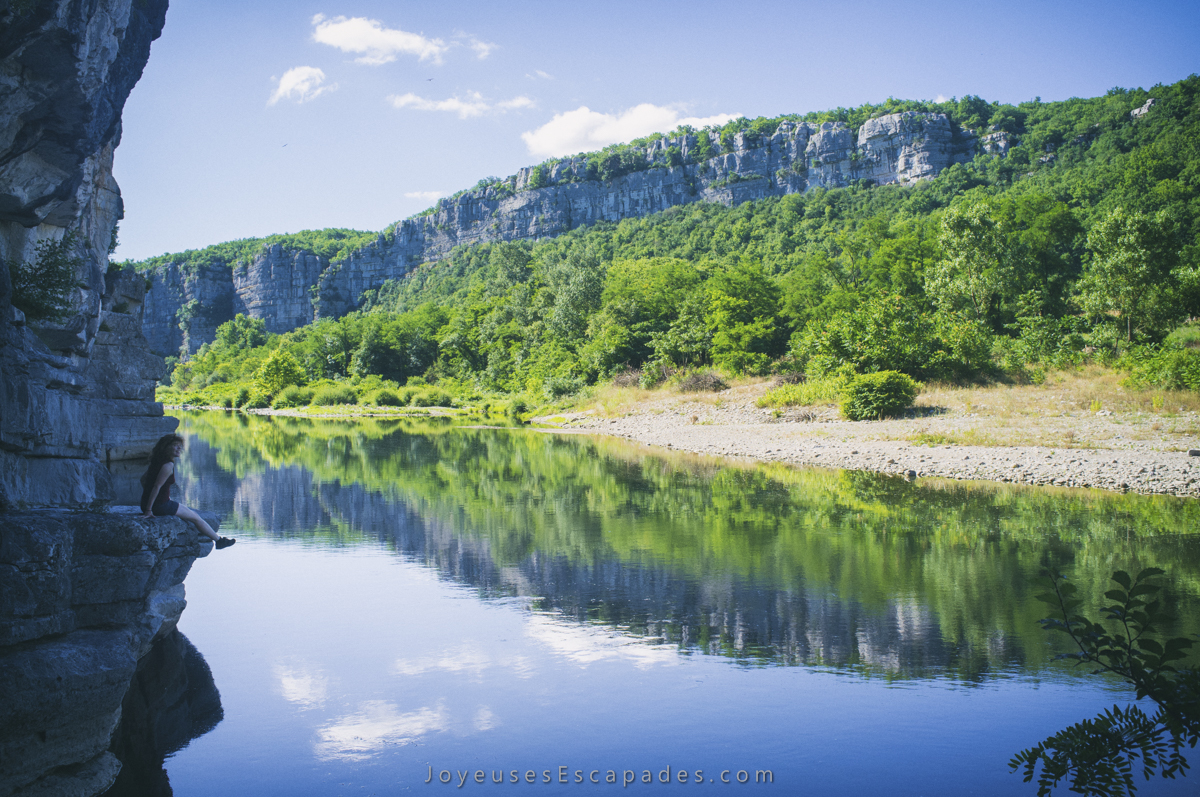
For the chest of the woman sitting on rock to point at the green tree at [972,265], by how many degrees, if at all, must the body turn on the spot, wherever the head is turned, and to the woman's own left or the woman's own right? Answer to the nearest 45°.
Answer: approximately 45° to the woman's own left

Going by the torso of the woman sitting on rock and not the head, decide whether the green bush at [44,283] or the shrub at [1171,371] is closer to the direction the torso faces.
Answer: the shrub

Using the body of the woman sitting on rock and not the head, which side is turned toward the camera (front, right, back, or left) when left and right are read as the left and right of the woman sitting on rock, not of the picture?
right

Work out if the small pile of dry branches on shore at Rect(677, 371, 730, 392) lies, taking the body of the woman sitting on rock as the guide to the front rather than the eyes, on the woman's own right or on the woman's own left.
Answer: on the woman's own left

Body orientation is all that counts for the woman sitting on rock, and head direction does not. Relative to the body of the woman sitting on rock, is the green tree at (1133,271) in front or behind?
in front

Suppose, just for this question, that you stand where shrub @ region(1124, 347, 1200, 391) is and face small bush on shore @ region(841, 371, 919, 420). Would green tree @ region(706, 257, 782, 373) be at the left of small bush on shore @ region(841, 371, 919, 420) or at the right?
right
